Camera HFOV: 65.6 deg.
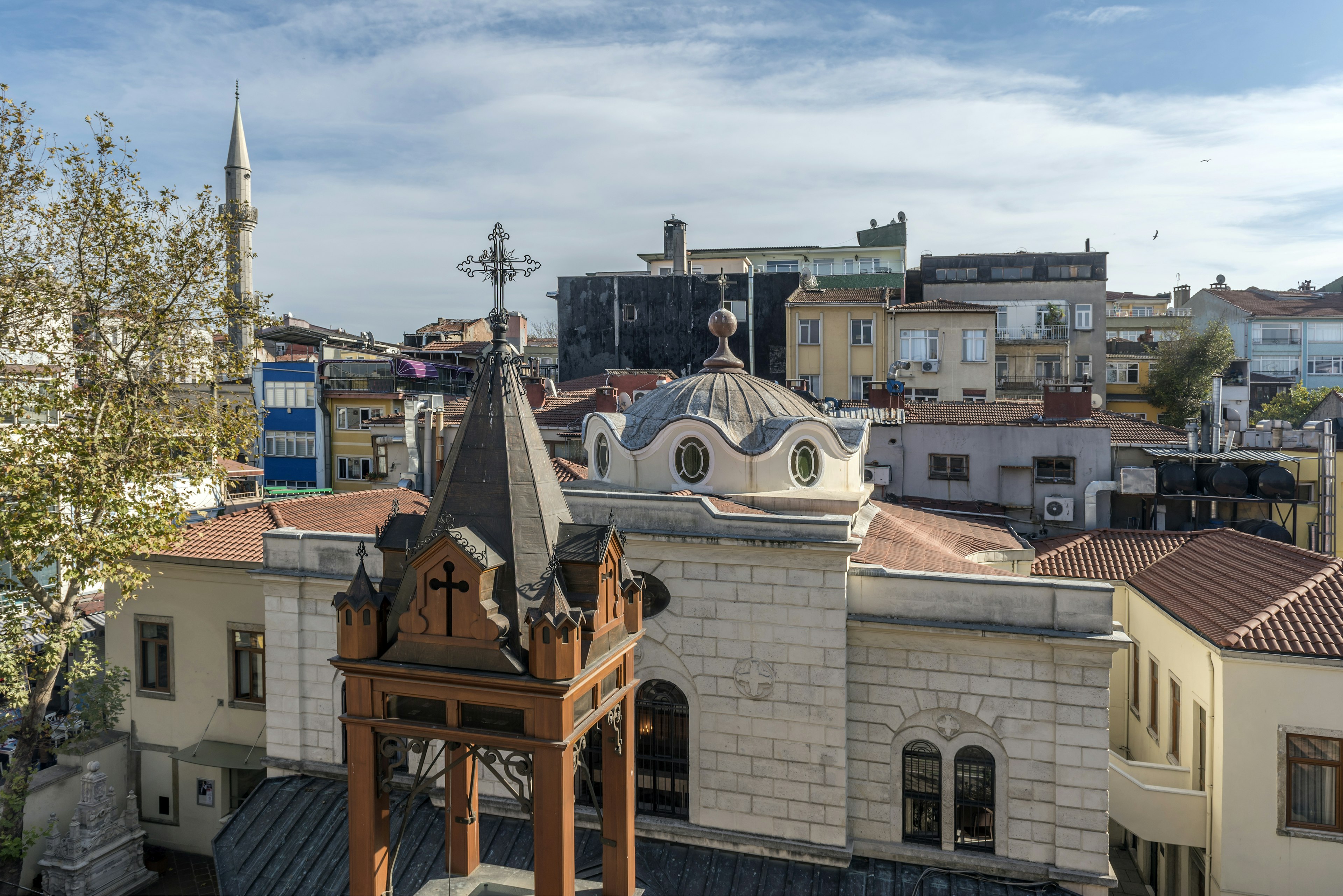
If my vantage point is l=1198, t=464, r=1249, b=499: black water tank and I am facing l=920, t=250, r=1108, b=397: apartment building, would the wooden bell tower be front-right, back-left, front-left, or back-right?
back-left

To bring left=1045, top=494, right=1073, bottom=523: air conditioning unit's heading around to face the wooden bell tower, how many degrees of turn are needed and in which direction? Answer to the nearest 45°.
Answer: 0° — it already faces it

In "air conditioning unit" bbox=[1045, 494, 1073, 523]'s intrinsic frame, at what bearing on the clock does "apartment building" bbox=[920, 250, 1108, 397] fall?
The apartment building is roughly at 6 o'clock from the air conditioning unit.

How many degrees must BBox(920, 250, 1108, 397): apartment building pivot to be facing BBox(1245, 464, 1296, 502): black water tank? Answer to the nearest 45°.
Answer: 0° — it already faces it

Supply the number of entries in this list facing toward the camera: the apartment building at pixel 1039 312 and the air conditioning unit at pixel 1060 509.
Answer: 2

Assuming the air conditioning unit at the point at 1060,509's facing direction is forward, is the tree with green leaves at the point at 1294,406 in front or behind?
behind

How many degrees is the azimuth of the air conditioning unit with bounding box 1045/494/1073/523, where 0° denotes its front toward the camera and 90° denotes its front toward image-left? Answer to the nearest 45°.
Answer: approximately 0°

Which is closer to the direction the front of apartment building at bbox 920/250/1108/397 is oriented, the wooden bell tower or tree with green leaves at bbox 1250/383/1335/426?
the wooden bell tower

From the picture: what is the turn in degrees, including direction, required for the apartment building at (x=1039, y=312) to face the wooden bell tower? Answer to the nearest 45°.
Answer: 0° — it already faces it
